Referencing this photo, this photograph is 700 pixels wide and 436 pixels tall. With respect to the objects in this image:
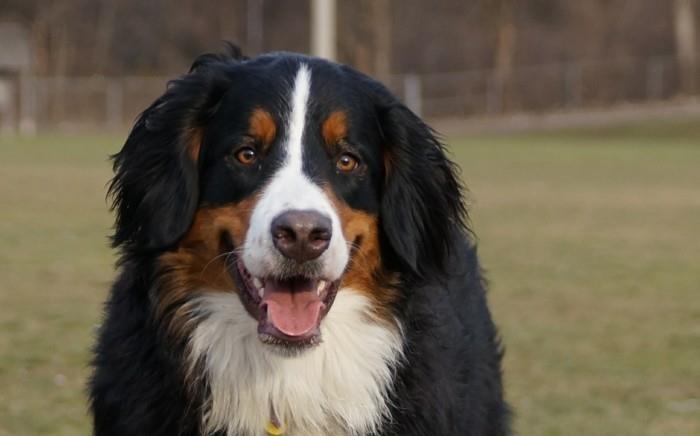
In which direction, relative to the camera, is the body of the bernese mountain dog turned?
toward the camera
